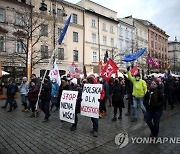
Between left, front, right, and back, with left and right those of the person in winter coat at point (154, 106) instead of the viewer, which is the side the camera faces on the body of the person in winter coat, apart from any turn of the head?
front

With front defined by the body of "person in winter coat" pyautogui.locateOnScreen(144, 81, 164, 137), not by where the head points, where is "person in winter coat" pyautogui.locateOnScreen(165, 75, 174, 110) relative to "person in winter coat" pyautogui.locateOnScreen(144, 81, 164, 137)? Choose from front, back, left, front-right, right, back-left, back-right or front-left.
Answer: back

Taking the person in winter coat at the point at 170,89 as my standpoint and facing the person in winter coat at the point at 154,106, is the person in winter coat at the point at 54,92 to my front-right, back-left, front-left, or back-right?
front-right

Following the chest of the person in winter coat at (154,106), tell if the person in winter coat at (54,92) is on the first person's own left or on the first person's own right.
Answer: on the first person's own right

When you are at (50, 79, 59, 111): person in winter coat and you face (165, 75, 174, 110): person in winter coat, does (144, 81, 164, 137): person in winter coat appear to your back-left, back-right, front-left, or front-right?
front-right

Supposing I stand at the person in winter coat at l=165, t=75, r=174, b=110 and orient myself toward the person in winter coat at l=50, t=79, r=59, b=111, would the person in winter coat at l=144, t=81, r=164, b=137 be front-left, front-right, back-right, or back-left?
front-left

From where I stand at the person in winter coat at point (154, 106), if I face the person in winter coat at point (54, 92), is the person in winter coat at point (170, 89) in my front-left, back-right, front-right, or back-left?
front-right
